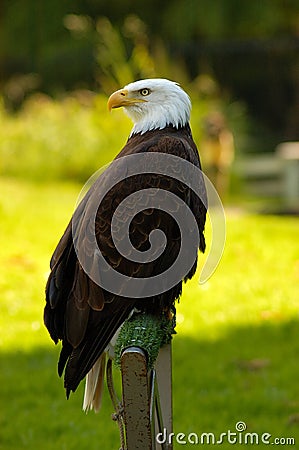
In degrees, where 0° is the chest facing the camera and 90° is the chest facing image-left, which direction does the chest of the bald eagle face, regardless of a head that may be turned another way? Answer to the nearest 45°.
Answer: approximately 225°
